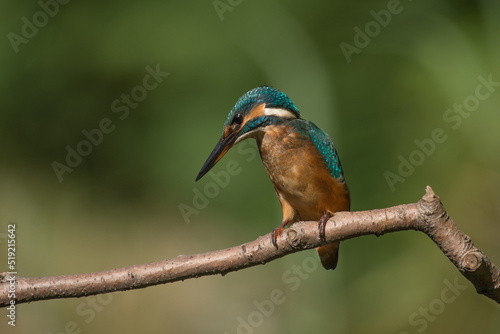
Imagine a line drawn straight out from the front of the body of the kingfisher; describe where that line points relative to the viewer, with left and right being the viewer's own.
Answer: facing the viewer and to the left of the viewer
